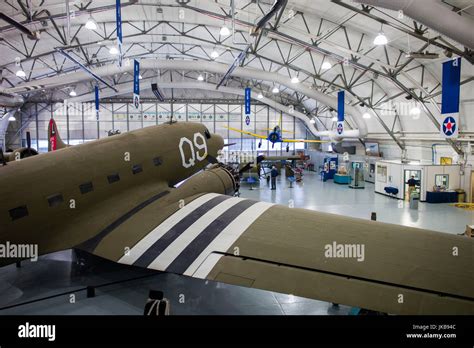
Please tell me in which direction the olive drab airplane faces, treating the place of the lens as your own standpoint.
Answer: facing away from the viewer and to the right of the viewer

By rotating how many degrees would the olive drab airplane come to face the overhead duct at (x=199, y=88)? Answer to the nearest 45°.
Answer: approximately 45° to its left

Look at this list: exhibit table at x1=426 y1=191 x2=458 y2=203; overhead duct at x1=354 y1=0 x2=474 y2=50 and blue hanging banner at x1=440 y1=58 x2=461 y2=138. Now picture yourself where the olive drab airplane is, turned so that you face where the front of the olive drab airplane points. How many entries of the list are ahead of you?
3

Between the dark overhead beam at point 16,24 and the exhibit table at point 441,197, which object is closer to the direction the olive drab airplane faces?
the exhibit table

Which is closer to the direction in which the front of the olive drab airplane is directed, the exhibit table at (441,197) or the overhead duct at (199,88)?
the exhibit table

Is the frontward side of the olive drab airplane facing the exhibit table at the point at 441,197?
yes

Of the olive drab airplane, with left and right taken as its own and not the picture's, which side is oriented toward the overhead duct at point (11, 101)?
left

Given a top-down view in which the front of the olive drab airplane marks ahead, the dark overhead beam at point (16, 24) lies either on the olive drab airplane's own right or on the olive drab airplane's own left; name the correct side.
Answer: on the olive drab airplane's own left

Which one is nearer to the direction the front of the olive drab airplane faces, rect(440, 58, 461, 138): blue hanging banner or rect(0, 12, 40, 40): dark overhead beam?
the blue hanging banner

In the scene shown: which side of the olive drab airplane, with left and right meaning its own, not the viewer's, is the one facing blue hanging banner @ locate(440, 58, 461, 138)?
front
